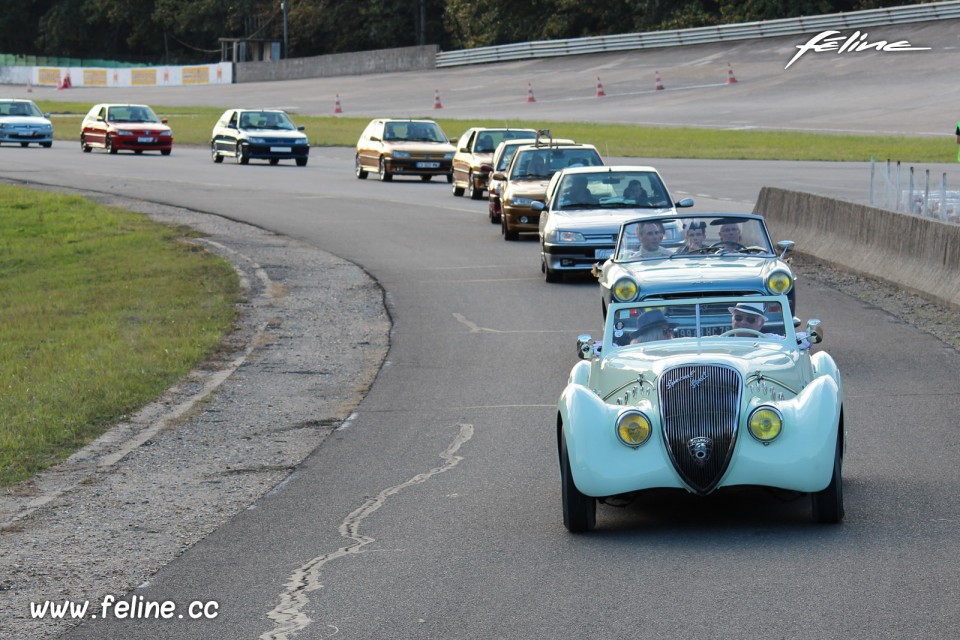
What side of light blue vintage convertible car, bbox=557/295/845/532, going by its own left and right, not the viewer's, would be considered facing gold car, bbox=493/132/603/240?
back

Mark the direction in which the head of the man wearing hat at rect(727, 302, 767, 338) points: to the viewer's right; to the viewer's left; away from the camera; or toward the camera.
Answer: toward the camera

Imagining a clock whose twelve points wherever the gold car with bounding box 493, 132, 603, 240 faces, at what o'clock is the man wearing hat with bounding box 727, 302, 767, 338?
The man wearing hat is roughly at 12 o'clock from the gold car.

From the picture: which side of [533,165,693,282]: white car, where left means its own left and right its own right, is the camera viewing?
front

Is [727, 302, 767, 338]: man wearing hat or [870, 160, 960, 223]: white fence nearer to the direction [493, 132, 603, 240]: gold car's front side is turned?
the man wearing hat

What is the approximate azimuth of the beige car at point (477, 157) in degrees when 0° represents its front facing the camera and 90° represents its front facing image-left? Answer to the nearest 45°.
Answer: approximately 0°

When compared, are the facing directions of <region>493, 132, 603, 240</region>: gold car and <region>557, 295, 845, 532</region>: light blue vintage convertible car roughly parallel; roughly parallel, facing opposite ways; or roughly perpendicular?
roughly parallel

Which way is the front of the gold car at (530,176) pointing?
toward the camera

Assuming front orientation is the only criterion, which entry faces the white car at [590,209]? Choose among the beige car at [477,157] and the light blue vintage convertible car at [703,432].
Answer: the beige car

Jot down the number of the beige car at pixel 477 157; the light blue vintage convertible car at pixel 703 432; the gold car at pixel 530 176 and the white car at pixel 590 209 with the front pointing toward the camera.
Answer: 4

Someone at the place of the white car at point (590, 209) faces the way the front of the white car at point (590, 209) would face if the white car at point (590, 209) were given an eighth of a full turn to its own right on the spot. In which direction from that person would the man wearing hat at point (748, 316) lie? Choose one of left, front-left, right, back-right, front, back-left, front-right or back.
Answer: front-left

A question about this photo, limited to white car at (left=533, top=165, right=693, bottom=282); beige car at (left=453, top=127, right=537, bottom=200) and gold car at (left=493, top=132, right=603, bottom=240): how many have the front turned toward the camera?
3

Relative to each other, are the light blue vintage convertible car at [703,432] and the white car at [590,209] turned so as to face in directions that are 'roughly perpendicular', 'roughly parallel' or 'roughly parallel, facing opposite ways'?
roughly parallel

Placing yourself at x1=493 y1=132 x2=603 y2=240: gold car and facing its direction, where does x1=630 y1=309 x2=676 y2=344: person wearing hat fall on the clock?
The person wearing hat is roughly at 12 o'clock from the gold car.

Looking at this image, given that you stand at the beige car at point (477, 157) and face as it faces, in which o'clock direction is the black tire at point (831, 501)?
The black tire is roughly at 12 o'clock from the beige car.

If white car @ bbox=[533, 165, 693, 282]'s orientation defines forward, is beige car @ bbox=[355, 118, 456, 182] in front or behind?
behind
